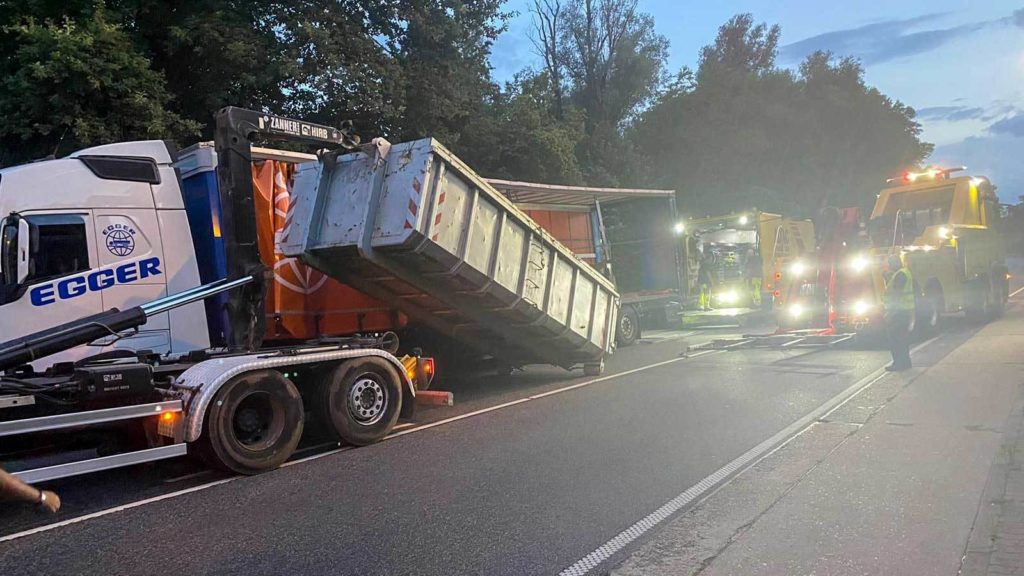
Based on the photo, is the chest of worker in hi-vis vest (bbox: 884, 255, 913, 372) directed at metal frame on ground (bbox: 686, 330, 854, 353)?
yes

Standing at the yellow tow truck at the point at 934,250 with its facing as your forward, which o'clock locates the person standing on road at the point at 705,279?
The person standing on road is roughly at 2 o'clock from the yellow tow truck.

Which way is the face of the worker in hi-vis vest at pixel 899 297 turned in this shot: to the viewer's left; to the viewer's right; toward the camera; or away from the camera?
to the viewer's left

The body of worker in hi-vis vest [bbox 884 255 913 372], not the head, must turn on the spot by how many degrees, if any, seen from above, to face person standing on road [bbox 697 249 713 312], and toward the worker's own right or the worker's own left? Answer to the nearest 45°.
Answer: approximately 45° to the worker's own right

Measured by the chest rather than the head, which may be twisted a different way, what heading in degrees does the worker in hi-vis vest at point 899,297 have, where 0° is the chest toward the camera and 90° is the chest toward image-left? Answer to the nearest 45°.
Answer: approximately 90°

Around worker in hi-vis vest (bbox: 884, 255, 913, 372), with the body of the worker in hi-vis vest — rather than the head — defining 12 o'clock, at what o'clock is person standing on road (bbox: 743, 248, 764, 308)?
The person standing on road is roughly at 2 o'clock from the worker in hi-vis vest.

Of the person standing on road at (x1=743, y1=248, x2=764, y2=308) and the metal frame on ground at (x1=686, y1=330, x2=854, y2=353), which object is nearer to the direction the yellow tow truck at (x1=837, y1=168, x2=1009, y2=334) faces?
the metal frame on ground

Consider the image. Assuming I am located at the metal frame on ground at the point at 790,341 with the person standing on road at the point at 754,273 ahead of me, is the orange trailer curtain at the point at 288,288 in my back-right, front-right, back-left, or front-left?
back-left
